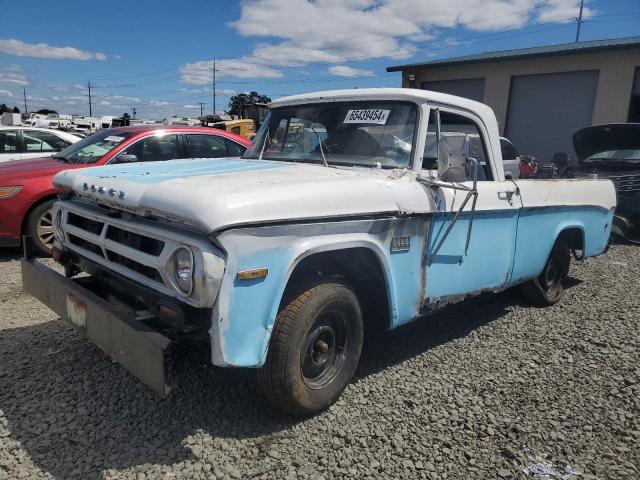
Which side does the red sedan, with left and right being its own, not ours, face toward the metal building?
back

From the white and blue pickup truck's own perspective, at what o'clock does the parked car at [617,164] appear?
The parked car is roughly at 6 o'clock from the white and blue pickup truck.

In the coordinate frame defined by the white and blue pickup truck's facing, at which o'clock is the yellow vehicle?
The yellow vehicle is roughly at 4 o'clock from the white and blue pickup truck.

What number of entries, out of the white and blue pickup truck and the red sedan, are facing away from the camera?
0

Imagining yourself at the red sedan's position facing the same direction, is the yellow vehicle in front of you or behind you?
behind

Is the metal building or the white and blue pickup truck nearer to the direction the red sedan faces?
the white and blue pickup truck

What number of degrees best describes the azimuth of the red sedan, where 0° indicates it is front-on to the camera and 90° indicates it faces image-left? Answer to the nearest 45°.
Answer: approximately 45°

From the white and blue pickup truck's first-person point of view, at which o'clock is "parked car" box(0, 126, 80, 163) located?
The parked car is roughly at 3 o'clock from the white and blue pickup truck.

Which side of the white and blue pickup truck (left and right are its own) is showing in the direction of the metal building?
back

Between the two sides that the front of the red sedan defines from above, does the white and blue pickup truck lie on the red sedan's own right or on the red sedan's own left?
on the red sedan's own left

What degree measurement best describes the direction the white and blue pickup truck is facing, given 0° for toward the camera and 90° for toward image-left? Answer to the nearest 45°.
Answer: approximately 45°

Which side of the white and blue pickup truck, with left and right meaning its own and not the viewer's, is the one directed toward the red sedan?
right
